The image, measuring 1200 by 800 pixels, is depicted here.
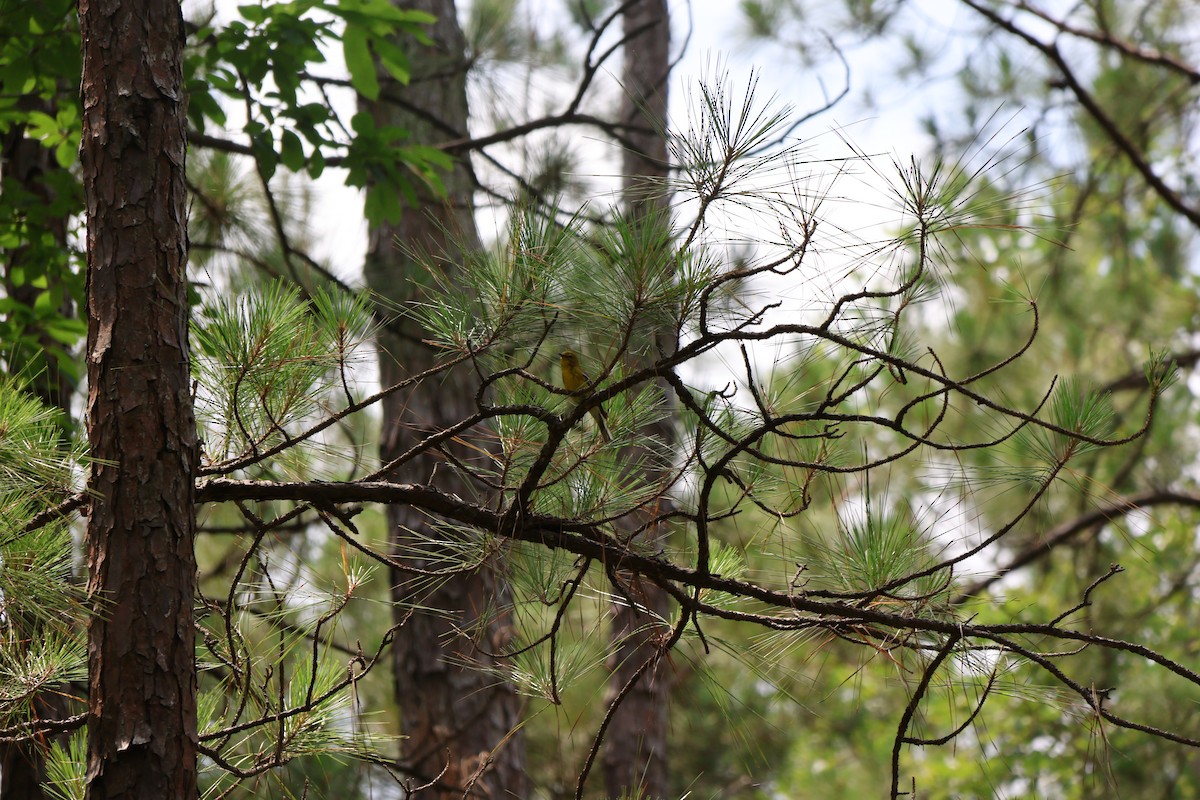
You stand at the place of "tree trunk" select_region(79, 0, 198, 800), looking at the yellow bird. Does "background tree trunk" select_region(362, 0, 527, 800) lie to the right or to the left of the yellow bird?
left

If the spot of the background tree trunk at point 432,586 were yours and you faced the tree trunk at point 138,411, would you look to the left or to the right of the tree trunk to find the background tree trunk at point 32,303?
right

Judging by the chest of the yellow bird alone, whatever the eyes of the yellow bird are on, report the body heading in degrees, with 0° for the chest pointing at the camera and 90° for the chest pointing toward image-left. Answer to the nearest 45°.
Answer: approximately 45°

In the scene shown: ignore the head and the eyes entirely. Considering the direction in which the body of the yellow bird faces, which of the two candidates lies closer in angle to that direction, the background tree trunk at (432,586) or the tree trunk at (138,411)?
the tree trunk

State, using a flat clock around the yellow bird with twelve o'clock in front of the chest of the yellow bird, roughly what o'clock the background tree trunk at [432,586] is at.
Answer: The background tree trunk is roughly at 4 o'clock from the yellow bird.

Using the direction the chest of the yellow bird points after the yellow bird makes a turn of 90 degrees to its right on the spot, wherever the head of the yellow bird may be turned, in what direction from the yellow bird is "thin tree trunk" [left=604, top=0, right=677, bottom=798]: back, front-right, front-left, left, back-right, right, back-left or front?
front-right

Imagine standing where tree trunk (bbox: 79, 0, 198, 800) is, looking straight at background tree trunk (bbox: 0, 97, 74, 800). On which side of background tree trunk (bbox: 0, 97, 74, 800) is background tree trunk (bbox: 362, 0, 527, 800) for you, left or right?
right

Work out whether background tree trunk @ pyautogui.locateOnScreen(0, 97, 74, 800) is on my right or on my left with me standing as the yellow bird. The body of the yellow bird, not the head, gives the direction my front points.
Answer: on my right
